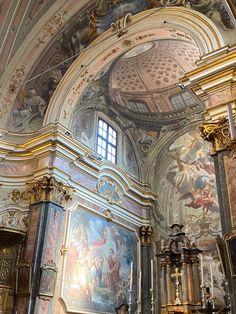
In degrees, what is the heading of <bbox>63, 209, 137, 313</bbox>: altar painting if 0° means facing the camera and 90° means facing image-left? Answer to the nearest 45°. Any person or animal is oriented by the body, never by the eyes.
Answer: approximately 315°
